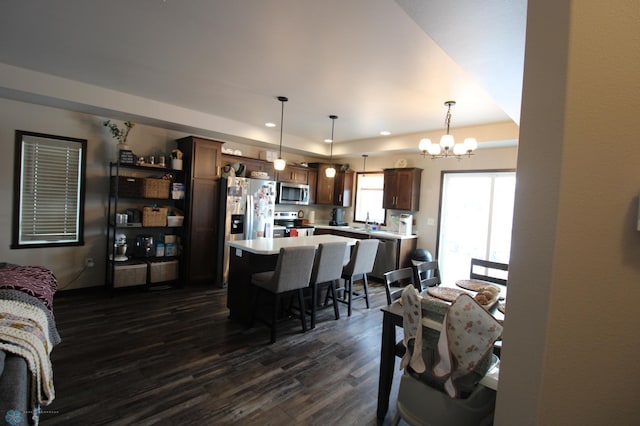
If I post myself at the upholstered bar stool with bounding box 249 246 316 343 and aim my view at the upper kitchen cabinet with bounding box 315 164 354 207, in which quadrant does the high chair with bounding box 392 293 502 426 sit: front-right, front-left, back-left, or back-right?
back-right

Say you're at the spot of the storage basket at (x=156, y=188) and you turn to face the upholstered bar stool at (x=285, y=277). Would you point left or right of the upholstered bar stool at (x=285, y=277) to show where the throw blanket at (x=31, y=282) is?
right

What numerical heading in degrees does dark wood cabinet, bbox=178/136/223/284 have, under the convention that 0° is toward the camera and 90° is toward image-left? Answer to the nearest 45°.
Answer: approximately 315°

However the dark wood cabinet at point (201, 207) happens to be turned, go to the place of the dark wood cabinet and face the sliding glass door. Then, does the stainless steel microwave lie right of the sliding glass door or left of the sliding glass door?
left

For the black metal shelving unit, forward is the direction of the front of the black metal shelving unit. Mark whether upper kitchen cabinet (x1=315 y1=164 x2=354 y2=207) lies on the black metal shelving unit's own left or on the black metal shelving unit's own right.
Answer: on the black metal shelving unit's own left

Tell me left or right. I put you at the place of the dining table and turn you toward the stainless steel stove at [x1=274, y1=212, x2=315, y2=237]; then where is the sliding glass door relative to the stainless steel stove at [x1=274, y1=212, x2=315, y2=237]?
right

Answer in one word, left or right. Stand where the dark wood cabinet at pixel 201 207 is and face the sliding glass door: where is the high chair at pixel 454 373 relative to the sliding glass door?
right

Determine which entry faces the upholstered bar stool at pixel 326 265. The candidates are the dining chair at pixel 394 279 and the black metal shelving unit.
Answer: the black metal shelving unit

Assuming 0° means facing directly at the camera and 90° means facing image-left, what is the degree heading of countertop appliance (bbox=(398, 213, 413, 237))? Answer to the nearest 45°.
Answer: approximately 45°

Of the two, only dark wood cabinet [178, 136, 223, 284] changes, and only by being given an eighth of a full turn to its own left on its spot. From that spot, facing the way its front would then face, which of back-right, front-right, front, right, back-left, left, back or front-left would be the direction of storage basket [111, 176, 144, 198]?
back

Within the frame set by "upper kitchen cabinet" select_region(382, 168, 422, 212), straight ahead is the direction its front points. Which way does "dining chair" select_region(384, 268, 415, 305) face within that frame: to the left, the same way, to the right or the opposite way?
to the left

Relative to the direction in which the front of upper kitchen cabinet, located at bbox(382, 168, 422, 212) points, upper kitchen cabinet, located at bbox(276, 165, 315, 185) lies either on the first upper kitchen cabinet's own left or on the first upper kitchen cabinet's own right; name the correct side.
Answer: on the first upper kitchen cabinet's own right

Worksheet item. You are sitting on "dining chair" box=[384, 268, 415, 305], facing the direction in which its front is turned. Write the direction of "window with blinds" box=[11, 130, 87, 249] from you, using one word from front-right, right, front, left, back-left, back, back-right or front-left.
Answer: back-right

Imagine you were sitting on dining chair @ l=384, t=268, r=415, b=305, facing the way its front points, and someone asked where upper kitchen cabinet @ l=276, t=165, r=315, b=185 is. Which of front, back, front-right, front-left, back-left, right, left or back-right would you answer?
back

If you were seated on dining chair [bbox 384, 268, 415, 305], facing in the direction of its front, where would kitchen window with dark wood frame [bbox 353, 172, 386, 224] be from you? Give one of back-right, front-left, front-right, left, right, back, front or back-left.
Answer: back-left

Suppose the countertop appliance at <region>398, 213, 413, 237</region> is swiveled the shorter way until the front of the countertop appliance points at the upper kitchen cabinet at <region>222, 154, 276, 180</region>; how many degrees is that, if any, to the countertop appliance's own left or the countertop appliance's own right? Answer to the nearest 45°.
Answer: approximately 45° to the countertop appliance's own right
